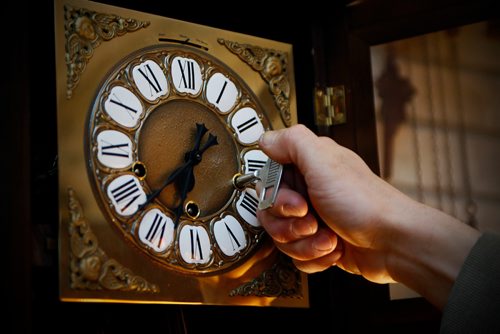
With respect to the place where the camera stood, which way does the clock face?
facing the viewer and to the right of the viewer
